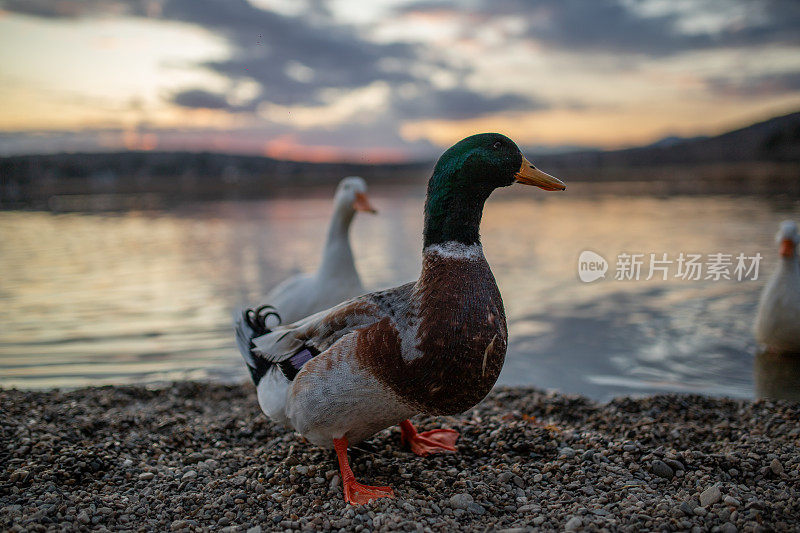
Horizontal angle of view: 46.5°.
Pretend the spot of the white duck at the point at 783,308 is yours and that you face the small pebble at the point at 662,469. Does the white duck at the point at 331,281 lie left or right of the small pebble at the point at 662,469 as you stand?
right

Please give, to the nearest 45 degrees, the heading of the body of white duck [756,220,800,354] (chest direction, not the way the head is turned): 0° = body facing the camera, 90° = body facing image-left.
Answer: approximately 0°

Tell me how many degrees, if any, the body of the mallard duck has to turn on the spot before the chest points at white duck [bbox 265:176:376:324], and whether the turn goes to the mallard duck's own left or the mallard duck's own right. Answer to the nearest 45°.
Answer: approximately 90° to the mallard duck's own left

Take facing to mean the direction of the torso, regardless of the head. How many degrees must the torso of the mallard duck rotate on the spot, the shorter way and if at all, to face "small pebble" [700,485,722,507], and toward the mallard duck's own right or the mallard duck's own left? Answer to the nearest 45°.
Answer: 0° — it already faces it

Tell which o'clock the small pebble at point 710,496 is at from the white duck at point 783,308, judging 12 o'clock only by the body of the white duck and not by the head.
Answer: The small pebble is roughly at 12 o'clock from the white duck.

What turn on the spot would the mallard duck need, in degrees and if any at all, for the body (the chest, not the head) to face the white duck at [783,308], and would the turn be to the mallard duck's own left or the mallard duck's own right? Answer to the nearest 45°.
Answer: approximately 45° to the mallard duck's own left

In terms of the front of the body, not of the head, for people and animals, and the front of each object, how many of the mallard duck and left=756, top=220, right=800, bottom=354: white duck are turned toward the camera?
1

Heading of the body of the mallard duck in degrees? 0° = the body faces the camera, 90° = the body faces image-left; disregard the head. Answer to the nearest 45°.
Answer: approximately 270°
